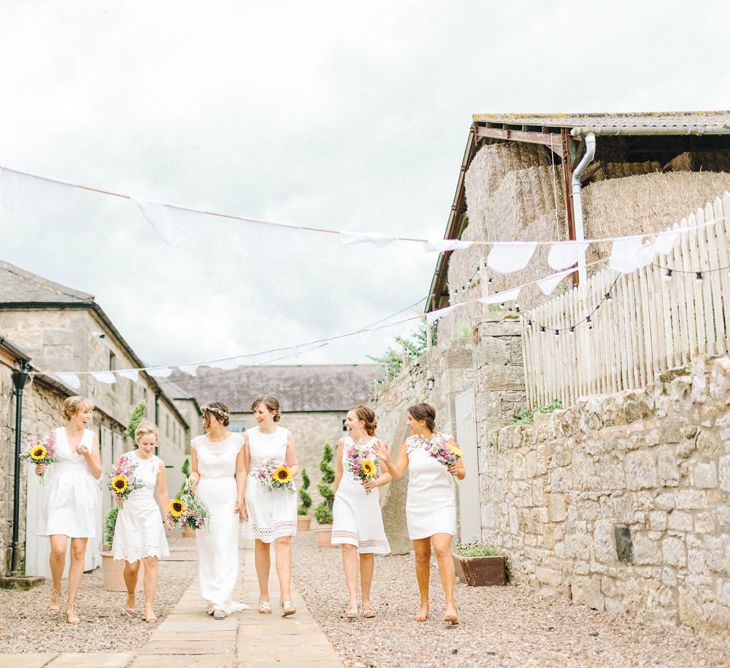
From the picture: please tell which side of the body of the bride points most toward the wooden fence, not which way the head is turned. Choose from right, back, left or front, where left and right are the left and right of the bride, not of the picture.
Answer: left

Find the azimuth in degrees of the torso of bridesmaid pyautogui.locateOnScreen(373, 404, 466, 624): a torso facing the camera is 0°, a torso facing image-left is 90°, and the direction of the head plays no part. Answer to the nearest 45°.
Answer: approximately 0°

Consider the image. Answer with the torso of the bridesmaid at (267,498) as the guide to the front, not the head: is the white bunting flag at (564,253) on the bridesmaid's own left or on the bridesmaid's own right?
on the bridesmaid's own left

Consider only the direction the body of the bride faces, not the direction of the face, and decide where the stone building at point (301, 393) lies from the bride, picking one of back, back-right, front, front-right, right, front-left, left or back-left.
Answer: back
